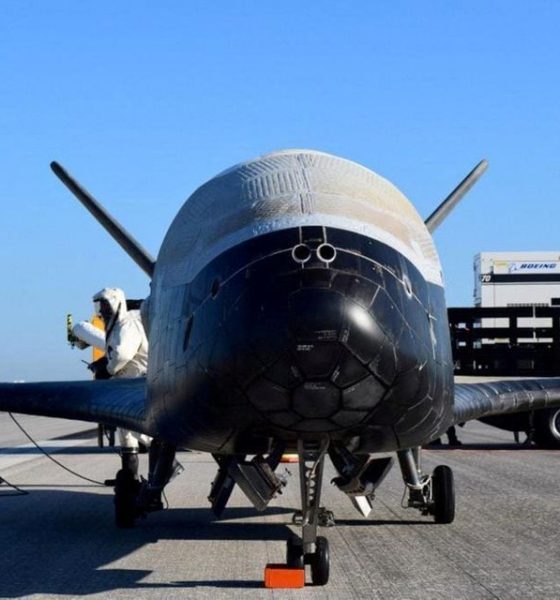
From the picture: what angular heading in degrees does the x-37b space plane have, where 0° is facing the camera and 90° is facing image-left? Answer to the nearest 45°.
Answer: approximately 0°
